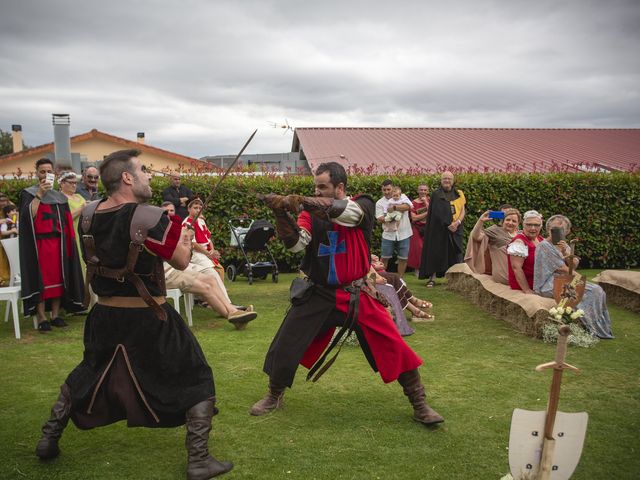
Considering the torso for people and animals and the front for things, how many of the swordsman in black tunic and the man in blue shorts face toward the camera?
1

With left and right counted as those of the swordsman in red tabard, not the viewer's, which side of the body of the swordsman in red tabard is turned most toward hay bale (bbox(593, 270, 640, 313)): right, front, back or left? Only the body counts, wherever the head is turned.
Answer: back

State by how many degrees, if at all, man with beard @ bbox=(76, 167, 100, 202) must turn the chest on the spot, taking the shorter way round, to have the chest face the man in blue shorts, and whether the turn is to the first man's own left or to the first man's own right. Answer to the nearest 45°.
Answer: approximately 45° to the first man's own left

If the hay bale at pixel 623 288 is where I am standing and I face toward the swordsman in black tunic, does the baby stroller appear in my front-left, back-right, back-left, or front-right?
front-right

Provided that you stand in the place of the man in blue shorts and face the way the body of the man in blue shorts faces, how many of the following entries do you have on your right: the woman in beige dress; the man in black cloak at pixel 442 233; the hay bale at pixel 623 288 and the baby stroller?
1

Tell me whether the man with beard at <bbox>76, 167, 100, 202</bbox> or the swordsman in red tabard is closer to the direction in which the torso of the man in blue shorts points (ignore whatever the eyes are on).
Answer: the swordsman in red tabard

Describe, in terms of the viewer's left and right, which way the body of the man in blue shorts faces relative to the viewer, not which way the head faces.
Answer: facing the viewer

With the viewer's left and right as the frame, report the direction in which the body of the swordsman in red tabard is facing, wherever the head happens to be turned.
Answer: facing the viewer and to the left of the viewer

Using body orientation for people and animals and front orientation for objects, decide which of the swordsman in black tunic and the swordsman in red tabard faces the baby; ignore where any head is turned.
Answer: the swordsman in black tunic

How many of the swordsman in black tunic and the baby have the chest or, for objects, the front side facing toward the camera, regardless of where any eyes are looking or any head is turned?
1

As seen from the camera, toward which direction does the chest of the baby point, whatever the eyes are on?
toward the camera

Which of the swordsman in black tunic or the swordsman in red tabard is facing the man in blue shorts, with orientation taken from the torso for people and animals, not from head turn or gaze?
the swordsman in black tunic

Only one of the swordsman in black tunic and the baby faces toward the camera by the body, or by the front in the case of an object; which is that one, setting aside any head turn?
the baby

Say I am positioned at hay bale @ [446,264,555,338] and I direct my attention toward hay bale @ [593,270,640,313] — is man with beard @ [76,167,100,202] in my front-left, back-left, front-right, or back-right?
back-left

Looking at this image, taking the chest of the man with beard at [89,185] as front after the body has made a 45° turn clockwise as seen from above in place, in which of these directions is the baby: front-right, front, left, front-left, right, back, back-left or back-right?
left

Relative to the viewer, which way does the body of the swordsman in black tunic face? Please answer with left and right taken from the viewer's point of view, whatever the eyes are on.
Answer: facing away from the viewer and to the right of the viewer

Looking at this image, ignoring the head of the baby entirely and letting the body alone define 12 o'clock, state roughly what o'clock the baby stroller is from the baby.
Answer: The baby stroller is roughly at 3 o'clock from the baby.

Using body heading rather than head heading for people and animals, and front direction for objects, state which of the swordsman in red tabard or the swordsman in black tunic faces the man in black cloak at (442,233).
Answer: the swordsman in black tunic
